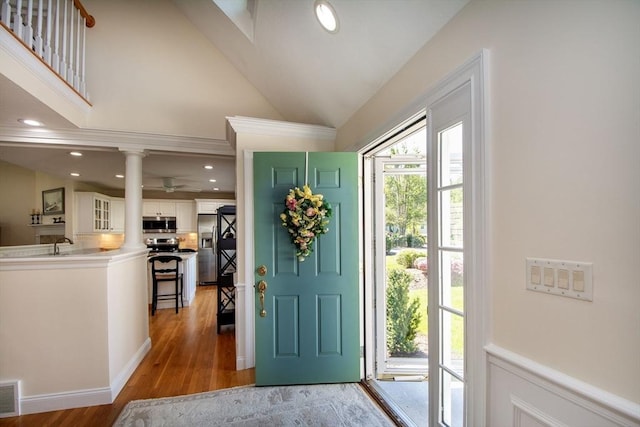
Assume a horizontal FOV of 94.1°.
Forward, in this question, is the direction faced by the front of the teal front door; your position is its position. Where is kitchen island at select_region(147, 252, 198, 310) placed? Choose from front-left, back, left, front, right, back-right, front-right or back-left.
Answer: back-right

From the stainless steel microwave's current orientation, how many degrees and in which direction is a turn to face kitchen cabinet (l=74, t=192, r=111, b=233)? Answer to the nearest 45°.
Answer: approximately 45° to its right

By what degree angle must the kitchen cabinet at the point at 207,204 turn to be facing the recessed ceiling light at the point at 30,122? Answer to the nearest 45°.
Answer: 0° — it already faces it

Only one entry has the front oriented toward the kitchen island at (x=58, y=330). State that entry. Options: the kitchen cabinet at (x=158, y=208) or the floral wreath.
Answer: the kitchen cabinet

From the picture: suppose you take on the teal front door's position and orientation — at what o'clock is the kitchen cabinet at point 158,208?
The kitchen cabinet is roughly at 5 o'clock from the teal front door.

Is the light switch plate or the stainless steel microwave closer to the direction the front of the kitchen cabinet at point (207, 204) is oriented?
the light switch plate

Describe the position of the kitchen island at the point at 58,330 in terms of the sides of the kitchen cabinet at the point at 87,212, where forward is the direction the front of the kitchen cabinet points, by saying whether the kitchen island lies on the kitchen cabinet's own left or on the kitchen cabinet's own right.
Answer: on the kitchen cabinet's own right

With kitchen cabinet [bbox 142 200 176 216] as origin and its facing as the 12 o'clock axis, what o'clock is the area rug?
The area rug is roughly at 12 o'clock from the kitchen cabinet.

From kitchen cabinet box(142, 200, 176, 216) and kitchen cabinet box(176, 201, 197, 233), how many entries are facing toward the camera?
2

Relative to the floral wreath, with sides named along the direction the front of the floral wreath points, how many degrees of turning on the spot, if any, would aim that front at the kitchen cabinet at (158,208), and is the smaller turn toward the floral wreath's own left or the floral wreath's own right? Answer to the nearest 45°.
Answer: approximately 135° to the floral wreath's own right

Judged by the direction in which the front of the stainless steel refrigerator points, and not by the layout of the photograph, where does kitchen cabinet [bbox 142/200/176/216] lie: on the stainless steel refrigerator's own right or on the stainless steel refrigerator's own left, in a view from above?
on the stainless steel refrigerator's own right
